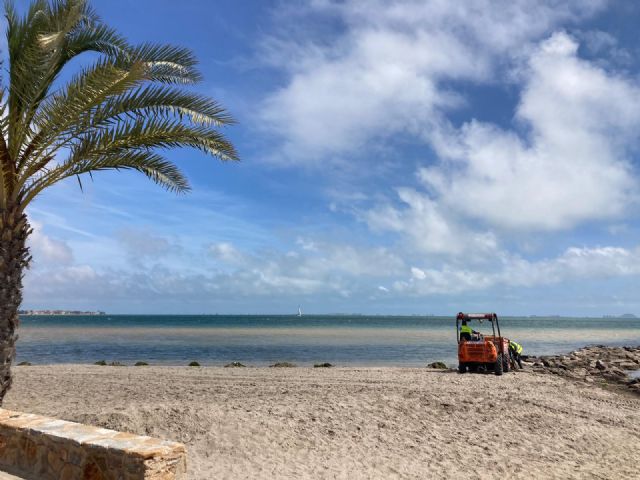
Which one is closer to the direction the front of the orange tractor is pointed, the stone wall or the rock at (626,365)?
the rock

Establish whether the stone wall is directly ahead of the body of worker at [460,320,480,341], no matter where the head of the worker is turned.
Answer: no

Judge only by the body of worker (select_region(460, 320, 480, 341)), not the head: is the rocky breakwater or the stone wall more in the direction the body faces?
the rocky breakwater

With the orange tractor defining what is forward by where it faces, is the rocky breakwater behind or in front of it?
in front

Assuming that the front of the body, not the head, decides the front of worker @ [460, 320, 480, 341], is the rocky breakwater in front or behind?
in front

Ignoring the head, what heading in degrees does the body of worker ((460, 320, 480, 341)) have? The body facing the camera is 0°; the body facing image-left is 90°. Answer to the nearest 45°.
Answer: approximately 225°

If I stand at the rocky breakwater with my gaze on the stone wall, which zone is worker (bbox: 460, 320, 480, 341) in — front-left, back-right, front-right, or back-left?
front-right

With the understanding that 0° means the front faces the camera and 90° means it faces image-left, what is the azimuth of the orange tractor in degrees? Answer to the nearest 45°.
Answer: approximately 225°
